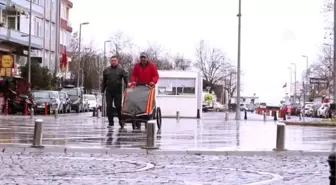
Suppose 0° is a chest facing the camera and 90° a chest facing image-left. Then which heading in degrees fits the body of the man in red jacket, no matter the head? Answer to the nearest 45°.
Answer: approximately 0°

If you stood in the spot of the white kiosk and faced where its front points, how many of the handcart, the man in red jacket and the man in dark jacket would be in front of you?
3

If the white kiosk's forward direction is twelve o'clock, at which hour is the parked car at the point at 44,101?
The parked car is roughly at 3 o'clock from the white kiosk.

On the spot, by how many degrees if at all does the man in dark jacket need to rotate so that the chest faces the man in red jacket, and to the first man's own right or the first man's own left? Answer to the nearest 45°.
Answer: approximately 45° to the first man's own left

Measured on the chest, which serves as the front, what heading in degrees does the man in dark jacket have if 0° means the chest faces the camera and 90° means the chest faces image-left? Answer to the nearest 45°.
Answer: approximately 0°

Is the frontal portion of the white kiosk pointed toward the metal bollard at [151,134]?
yes

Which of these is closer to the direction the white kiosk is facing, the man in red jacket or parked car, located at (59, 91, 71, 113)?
the man in red jacket

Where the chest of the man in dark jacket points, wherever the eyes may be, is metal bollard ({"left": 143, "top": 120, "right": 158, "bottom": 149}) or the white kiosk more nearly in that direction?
the metal bollard

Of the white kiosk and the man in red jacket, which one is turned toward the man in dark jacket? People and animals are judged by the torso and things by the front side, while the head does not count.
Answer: the white kiosk
